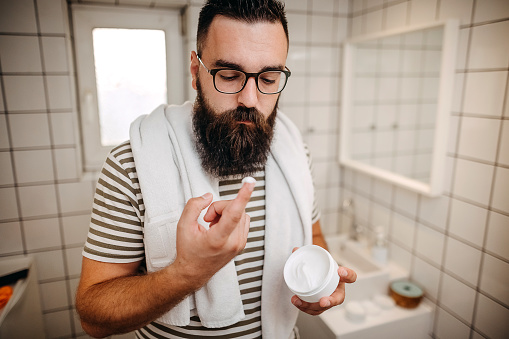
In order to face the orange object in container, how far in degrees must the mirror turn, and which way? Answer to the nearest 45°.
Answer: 0° — it already faces it

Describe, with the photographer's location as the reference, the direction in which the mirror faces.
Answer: facing the viewer and to the left of the viewer

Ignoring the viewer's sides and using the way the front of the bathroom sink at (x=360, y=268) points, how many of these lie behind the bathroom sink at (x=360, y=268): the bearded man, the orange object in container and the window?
0

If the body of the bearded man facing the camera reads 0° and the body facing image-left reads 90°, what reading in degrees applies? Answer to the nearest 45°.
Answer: approximately 315°

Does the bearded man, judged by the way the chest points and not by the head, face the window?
no

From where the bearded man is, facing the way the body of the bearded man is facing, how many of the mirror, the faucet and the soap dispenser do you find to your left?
3

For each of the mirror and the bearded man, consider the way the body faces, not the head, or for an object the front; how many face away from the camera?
0

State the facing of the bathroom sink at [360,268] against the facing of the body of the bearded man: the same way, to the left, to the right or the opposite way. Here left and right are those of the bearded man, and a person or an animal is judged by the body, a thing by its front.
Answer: to the right

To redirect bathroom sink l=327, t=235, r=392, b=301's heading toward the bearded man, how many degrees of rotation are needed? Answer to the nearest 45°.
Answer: approximately 45° to its left

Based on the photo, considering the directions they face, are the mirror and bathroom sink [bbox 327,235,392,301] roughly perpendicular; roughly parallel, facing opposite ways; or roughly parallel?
roughly parallel

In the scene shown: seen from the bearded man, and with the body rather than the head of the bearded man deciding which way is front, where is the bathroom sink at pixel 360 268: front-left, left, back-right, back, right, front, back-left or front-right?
left

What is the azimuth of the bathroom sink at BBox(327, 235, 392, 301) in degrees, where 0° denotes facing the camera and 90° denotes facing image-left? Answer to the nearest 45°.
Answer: approximately 45°

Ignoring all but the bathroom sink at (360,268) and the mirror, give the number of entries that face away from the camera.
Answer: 0

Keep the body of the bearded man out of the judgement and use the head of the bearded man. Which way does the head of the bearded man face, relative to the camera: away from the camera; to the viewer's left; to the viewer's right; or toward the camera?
toward the camera

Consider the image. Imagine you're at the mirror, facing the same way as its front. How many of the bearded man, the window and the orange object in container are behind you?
0

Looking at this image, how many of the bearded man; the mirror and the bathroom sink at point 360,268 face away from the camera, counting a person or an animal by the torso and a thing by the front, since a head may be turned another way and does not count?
0
